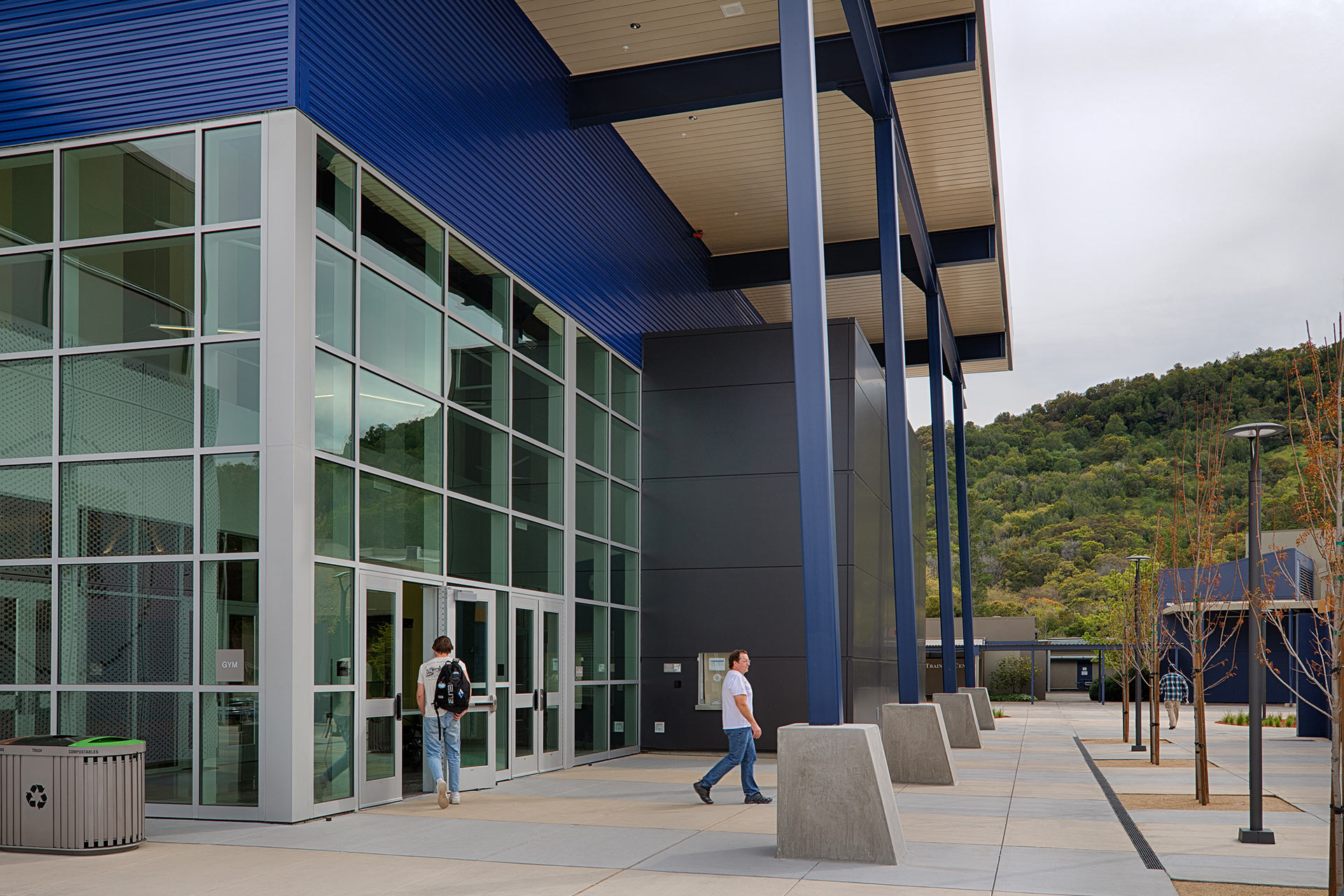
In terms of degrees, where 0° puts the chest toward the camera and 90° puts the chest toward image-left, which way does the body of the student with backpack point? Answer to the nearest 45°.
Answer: approximately 180°

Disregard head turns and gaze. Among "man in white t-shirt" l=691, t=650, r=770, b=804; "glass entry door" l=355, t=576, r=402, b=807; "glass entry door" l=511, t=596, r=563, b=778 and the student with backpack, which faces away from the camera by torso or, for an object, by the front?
the student with backpack

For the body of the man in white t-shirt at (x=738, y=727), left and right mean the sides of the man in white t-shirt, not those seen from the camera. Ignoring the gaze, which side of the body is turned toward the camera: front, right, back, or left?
right

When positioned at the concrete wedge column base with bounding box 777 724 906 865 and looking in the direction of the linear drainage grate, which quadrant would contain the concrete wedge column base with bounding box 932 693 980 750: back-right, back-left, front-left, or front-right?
front-left

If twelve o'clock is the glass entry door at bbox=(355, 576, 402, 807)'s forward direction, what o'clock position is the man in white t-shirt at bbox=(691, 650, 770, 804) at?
The man in white t-shirt is roughly at 11 o'clock from the glass entry door.

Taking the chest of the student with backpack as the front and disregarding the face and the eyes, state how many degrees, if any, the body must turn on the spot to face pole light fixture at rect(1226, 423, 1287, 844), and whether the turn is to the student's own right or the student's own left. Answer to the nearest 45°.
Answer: approximately 135° to the student's own right

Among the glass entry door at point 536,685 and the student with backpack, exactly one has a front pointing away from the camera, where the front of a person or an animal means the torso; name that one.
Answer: the student with backpack

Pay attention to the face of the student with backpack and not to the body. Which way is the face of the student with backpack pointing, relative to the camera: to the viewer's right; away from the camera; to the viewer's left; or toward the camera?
away from the camera

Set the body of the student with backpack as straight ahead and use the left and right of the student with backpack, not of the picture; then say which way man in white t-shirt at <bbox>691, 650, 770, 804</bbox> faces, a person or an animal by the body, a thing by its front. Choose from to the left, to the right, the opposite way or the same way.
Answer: to the right

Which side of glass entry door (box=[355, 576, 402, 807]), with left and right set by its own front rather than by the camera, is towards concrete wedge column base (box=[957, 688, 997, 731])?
left

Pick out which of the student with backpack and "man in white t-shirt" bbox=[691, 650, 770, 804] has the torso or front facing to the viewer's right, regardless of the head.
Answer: the man in white t-shirt
